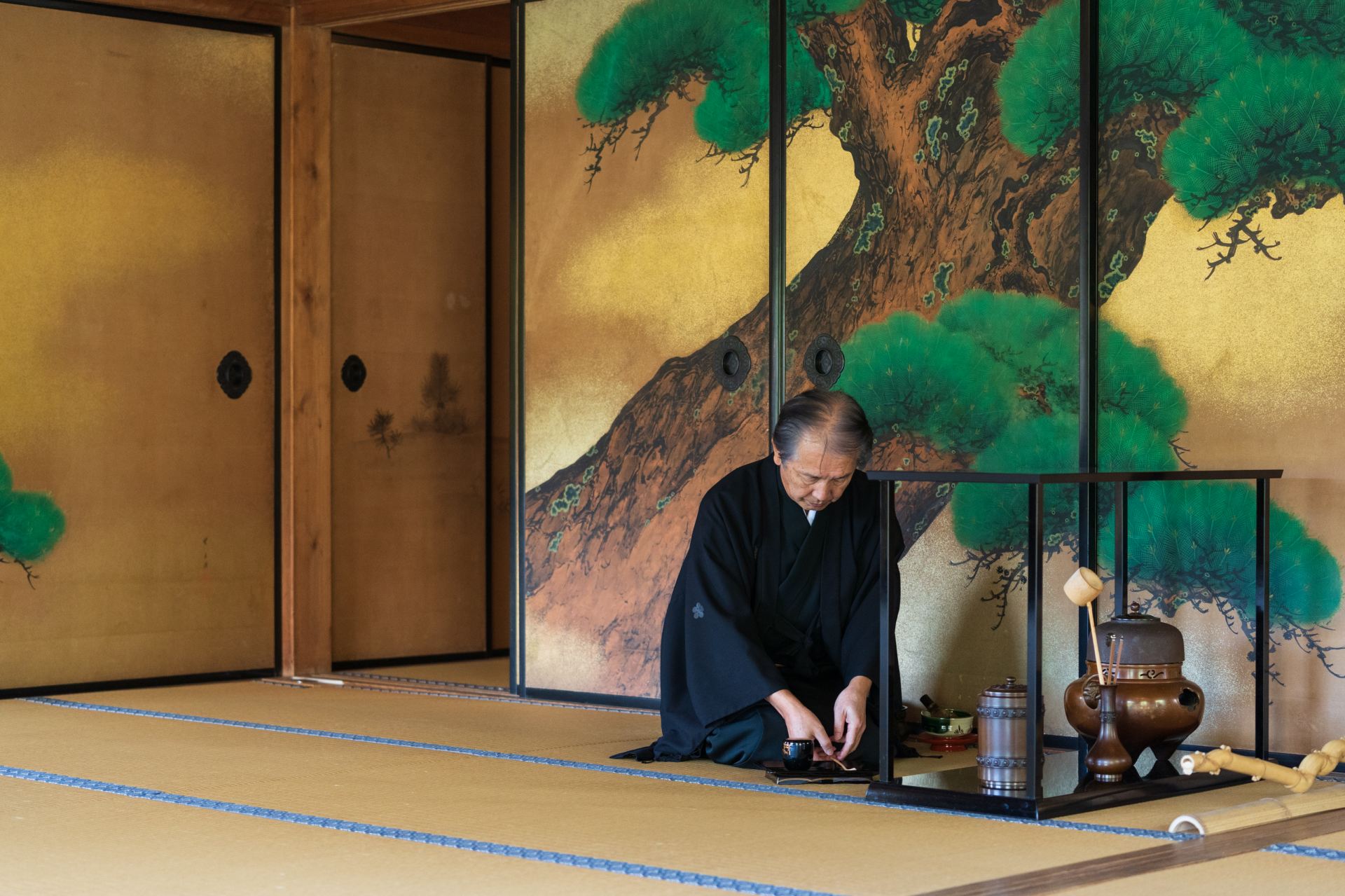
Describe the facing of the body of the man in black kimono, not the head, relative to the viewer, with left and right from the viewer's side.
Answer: facing the viewer and to the right of the viewer

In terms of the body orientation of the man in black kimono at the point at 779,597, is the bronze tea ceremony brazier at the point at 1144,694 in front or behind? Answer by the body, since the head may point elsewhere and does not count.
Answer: in front

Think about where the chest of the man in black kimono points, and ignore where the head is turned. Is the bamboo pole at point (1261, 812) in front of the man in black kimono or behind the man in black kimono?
in front

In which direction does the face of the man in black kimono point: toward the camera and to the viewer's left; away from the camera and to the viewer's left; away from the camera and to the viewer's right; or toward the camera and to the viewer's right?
toward the camera and to the viewer's right
